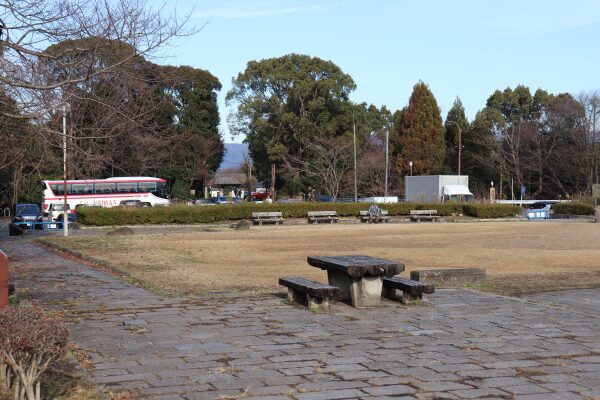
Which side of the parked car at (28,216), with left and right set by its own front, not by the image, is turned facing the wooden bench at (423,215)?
left

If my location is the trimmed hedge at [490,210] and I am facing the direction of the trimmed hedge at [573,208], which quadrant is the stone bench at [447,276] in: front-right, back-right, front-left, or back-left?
back-right

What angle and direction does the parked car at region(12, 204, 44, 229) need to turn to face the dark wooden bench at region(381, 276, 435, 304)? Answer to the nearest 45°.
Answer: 0° — it already faces it

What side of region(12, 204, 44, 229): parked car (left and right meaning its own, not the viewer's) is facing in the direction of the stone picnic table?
front

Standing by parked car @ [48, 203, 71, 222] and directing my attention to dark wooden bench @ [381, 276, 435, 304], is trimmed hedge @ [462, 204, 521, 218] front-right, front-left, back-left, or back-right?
front-left

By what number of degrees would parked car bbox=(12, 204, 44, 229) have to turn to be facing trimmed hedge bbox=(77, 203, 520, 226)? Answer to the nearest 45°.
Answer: approximately 90° to its left

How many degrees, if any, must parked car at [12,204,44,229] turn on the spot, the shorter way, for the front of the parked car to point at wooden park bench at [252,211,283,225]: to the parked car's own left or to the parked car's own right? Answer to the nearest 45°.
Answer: approximately 45° to the parked car's own left

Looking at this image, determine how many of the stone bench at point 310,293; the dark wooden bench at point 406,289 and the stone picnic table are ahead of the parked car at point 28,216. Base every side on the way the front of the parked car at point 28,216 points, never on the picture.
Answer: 3

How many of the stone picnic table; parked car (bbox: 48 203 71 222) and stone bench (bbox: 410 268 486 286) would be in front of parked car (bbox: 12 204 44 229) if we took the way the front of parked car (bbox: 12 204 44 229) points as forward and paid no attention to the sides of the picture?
2

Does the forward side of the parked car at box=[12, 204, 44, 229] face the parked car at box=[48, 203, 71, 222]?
no

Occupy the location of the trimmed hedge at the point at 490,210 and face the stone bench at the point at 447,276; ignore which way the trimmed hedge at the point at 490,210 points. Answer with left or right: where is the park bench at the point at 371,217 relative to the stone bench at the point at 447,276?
right

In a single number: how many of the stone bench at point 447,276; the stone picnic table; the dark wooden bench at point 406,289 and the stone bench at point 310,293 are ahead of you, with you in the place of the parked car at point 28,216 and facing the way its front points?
4

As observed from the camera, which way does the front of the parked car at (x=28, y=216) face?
facing the viewer

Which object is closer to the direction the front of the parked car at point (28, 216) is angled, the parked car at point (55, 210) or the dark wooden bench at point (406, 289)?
the dark wooden bench

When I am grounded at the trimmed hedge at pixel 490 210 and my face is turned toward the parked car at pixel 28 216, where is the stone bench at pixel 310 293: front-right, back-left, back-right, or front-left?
front-left

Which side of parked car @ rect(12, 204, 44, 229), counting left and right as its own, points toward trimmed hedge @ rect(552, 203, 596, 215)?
left

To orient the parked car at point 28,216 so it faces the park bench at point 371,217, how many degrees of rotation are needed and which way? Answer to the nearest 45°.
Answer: approximately 90° to its left
